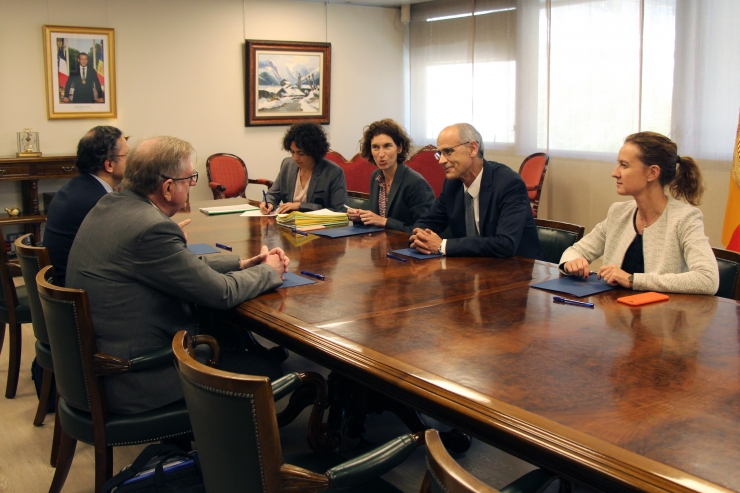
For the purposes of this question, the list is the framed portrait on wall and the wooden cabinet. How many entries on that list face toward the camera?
2

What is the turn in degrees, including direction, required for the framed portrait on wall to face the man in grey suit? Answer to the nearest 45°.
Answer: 0° — it already faces them

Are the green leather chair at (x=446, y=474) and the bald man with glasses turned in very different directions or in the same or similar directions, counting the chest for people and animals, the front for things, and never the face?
very different directions

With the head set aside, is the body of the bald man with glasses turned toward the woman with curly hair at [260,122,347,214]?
no

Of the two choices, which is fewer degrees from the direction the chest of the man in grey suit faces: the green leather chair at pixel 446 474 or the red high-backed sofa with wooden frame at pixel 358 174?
the red high-backed sofa with wooden frame

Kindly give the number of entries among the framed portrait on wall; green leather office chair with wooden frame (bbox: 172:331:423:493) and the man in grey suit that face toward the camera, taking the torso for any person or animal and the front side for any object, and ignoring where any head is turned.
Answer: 1

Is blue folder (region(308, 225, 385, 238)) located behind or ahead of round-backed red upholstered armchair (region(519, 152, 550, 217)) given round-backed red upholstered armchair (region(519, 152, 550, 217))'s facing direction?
ahead

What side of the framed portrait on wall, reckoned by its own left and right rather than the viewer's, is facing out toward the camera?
front

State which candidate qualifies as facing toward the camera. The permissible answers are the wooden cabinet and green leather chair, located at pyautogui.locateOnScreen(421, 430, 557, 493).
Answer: the wooden cabinet

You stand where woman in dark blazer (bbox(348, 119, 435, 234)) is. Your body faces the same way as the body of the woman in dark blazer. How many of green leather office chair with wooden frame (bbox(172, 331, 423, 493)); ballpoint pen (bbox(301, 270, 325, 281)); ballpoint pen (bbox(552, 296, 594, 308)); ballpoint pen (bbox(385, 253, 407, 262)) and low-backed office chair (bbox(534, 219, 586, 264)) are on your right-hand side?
0

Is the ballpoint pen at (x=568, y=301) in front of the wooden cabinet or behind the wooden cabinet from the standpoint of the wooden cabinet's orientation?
in front

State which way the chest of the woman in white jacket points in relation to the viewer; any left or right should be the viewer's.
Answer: facing the viewer and to the left of the viewer

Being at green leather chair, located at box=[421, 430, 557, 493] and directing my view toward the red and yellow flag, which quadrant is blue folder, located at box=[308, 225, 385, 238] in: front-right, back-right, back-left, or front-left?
front-left

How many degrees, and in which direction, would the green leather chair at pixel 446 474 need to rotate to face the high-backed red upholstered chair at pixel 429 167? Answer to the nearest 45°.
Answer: approximately 45° to its left

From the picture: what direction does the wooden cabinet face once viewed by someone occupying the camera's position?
facing the viewer

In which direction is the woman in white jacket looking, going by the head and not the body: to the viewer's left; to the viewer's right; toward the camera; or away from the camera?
to the viewer's left

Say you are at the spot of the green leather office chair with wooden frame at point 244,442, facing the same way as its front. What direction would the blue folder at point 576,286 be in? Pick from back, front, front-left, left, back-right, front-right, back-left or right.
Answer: front

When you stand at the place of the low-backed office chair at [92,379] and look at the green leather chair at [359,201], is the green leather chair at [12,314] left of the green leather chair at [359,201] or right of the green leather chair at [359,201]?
left
